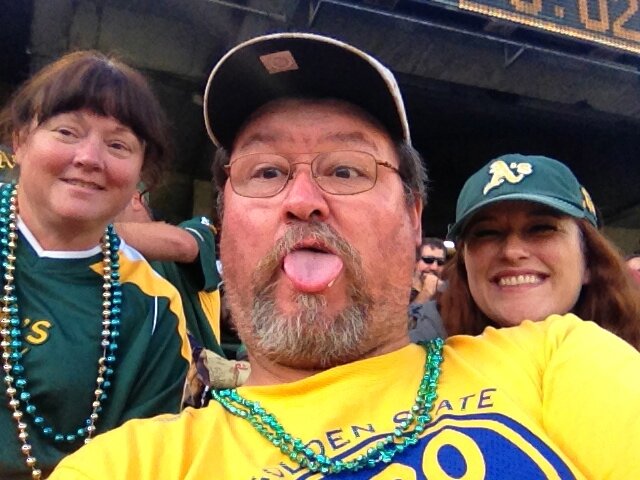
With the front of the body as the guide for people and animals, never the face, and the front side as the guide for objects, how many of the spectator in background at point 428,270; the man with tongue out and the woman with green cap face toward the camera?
3

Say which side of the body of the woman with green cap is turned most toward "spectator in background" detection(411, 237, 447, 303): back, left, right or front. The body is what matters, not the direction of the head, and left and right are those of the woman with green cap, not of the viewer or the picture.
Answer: back

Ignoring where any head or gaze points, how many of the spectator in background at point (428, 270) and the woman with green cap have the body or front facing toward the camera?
2

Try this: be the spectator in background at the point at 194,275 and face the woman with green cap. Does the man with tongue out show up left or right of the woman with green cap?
right

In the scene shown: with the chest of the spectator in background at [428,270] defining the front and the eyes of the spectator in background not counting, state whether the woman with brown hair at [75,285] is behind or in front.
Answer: in front

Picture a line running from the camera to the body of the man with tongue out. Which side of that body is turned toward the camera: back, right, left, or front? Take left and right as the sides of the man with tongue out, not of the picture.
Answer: front

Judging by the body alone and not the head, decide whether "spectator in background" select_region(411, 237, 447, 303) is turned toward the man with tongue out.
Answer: yes

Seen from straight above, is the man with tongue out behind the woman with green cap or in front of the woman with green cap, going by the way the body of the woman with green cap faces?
in front

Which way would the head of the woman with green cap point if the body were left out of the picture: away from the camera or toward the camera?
toward the camera

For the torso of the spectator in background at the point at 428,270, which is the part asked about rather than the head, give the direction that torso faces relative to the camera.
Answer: toward the camera

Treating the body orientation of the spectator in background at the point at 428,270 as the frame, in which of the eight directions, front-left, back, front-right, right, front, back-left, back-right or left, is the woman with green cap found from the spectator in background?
front

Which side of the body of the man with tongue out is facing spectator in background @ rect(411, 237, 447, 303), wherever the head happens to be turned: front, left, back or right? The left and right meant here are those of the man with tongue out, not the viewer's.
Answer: back

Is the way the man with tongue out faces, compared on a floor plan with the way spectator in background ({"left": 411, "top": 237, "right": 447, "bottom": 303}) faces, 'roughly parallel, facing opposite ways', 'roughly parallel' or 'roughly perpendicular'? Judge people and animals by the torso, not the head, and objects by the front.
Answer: roughly parallel

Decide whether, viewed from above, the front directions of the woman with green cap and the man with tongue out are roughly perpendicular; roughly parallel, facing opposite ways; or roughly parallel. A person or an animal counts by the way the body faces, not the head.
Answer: roughly parallel
